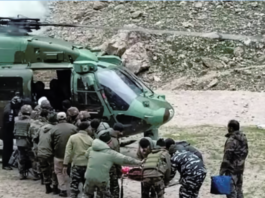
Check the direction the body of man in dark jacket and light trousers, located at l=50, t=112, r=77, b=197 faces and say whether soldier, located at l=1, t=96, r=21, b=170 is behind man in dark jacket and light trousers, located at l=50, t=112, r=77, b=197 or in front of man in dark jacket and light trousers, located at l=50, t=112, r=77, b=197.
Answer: in front

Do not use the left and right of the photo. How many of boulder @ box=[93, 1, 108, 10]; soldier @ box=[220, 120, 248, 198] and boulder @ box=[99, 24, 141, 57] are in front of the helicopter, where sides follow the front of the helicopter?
1

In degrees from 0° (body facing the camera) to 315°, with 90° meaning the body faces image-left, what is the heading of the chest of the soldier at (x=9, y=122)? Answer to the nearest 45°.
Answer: approximately 270°

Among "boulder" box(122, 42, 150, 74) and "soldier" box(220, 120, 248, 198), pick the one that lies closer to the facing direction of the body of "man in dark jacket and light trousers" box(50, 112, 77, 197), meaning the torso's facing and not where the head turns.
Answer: the boulder

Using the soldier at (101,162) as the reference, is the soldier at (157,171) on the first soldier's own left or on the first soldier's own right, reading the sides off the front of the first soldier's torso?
on the first soldier's own right

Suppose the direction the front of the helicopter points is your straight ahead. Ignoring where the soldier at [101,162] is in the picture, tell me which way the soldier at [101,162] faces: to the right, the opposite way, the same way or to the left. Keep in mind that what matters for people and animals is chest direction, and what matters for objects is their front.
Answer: to the left

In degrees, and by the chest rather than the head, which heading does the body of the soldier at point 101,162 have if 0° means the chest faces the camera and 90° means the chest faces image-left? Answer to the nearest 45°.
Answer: approximately 225°

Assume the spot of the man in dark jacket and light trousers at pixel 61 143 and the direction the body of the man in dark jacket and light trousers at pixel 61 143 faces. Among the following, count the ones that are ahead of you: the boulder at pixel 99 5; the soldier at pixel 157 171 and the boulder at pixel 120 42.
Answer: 2

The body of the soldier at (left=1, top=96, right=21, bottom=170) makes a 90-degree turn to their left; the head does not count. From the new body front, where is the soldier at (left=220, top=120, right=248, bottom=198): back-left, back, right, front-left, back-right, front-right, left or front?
back-right

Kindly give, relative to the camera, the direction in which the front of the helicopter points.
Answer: facing the viewer and to the right of the viewer

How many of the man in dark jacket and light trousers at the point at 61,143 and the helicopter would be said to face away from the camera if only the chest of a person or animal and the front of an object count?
1

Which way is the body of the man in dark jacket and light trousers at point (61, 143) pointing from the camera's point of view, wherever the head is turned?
away from the camera

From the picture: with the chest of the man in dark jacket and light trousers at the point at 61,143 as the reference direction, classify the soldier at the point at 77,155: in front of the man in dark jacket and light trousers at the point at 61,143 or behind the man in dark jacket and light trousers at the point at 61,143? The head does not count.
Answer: behind
